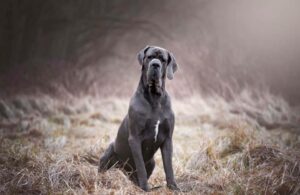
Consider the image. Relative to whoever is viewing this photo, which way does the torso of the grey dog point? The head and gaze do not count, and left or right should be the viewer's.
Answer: facing the viewer and to the right of the viewer
